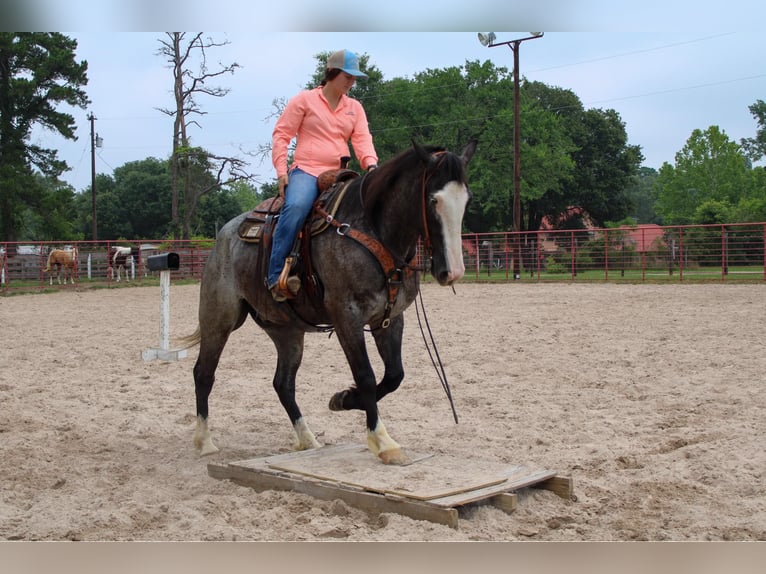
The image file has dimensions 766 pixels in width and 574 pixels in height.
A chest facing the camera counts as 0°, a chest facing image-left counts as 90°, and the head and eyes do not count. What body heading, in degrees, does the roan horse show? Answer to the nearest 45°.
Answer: approximately 315°

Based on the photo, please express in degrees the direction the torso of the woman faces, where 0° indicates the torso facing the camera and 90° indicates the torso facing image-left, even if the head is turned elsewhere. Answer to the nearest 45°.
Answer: approximately 315°
